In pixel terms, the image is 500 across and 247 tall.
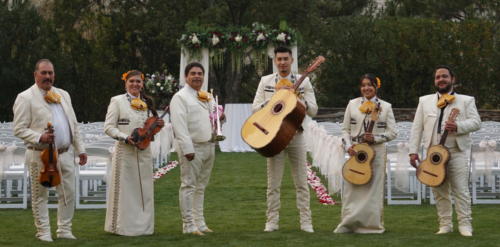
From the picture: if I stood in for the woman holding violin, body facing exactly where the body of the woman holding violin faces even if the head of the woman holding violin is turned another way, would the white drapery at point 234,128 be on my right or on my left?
on my left

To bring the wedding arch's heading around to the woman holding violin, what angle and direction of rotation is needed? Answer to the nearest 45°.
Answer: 0° — it already faces them

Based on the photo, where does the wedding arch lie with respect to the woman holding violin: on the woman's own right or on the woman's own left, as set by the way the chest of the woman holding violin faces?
on the woman's own left

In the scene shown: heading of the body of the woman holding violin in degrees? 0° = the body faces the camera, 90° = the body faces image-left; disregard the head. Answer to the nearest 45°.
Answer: approximately 315°
